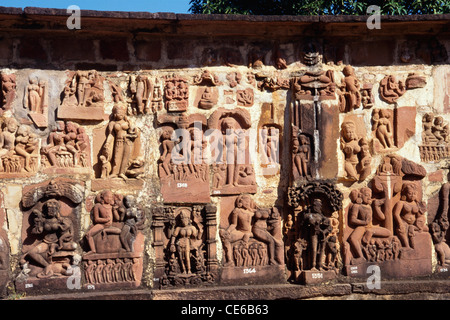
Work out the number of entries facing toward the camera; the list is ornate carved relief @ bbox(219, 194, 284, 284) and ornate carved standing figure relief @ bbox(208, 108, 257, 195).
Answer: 2

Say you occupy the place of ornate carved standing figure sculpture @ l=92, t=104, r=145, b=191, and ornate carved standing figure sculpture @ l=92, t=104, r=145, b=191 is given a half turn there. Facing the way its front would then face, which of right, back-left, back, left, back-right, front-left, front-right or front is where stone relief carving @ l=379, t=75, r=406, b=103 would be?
right

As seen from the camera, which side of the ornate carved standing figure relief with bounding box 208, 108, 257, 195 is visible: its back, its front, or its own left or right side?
front

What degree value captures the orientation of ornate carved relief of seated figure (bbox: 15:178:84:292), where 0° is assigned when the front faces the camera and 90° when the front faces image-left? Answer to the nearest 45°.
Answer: approximately 0°

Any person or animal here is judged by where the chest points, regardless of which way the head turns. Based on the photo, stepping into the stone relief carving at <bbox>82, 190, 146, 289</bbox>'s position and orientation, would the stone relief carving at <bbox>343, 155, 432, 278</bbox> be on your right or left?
on your left

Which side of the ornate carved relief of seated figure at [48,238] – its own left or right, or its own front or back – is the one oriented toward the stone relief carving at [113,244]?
left

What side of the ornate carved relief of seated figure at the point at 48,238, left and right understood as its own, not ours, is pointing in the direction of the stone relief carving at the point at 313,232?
left

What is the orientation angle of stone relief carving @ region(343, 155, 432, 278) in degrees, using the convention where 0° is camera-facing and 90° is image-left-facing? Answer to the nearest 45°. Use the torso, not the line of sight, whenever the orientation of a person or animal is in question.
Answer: approximately 0°

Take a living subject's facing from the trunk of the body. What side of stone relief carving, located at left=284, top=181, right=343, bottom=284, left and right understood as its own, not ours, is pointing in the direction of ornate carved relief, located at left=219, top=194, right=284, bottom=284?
right

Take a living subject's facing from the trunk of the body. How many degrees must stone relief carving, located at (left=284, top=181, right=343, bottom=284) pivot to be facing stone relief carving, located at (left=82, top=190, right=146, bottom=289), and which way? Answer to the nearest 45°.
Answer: approximately 90° to its right

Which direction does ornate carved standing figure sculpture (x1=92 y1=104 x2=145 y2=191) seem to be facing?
toward the camera

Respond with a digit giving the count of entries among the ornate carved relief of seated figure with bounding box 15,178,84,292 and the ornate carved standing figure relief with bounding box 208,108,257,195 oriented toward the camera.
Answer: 2

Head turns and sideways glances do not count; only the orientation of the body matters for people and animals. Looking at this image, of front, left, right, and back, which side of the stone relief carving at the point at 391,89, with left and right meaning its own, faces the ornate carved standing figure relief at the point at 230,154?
right
